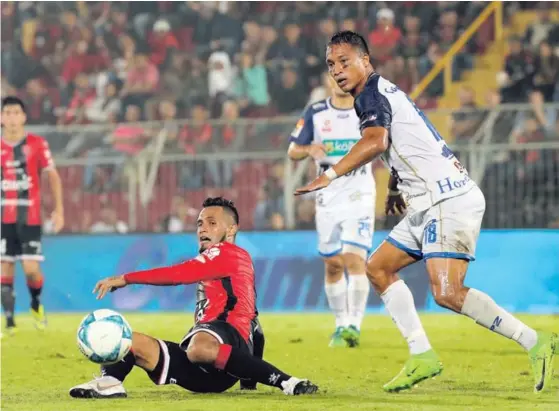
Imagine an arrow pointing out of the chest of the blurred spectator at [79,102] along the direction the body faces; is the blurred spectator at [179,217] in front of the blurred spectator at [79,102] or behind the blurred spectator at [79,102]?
in front

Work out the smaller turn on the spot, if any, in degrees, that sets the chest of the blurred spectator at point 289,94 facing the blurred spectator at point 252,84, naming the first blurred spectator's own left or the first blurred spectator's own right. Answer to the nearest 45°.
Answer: approximately 135° to the first blurred spectator's own right

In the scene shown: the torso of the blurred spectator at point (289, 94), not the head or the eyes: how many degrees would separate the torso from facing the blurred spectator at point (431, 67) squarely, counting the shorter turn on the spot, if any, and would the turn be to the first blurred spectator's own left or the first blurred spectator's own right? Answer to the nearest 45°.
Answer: approximately 90° to the first blurred spectator's own left

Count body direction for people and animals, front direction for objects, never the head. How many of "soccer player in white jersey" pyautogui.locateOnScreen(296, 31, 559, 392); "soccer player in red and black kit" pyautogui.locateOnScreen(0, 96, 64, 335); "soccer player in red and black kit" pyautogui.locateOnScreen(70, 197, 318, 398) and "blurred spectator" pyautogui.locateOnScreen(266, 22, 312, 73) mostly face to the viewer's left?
2

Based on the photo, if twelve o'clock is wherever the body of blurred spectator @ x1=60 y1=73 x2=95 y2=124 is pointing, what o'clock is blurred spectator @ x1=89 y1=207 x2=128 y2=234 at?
blurred spectator @ x1=89 y1=207 x2=128 y2=234 is roughly at 12 o'clock from blurred spectator @ x1=60 y1=73 x2=95 y2=124.
